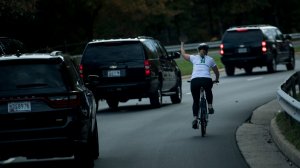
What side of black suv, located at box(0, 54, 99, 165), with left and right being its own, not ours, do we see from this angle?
back

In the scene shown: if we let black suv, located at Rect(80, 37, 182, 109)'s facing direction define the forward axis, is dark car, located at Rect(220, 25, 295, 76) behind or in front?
in front

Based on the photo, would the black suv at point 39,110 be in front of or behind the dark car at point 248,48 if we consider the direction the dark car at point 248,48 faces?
behind

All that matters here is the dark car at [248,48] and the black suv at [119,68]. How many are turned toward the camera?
0

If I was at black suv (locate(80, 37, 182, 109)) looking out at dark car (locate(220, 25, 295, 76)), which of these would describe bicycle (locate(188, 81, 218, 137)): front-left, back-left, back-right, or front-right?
back-right

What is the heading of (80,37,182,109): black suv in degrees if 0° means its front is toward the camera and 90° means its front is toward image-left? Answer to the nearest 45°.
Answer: approximately 225°

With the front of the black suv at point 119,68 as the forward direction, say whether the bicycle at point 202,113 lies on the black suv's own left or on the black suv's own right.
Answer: on the black suv's own right

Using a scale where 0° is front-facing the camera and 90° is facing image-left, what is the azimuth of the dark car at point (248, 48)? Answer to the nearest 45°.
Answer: approximately 225°
